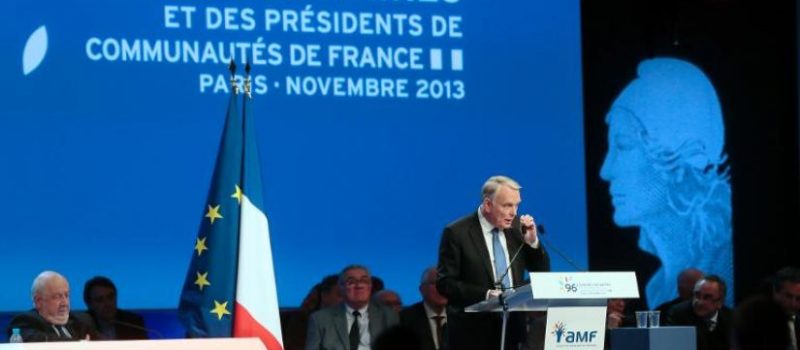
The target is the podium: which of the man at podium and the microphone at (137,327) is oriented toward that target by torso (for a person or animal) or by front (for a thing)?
the man at podium

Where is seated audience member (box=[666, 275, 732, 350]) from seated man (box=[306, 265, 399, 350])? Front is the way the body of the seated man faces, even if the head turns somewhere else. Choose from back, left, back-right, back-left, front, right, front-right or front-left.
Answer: left

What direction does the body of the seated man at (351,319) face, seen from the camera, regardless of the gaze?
toward the camera

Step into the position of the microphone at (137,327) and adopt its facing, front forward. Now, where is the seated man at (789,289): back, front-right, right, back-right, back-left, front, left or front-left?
back

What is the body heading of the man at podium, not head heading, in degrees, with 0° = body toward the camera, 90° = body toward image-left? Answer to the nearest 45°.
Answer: approximately 315°

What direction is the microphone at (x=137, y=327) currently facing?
to the viewer's left

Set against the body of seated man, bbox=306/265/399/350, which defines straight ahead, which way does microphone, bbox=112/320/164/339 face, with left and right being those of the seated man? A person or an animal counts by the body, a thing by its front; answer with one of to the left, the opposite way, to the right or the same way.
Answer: to the right

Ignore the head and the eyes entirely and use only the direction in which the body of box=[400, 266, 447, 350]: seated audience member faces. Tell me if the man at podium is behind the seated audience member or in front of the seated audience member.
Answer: in front

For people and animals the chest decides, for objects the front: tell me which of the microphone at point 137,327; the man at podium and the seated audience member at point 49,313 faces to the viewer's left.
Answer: the microphone
